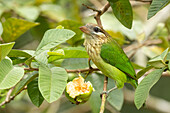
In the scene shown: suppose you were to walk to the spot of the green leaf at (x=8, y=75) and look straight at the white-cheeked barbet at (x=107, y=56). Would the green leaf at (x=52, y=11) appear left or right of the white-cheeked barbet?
left

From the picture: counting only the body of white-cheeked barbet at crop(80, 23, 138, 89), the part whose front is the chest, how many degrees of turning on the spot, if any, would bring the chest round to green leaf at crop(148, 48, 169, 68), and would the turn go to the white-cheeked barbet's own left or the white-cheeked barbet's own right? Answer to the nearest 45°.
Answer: approximately 135° to the white-cheeked barbet's own left

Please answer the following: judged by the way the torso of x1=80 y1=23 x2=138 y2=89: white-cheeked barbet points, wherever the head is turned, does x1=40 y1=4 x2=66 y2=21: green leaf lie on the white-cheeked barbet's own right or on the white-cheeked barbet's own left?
on the white-cheeked barbet's own right

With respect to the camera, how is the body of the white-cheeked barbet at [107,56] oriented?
to the viewer's left
